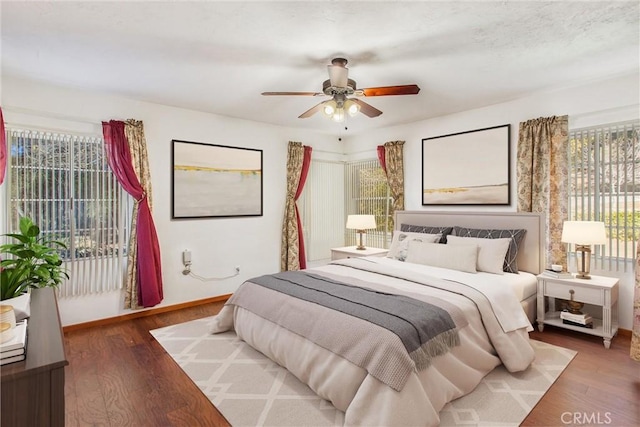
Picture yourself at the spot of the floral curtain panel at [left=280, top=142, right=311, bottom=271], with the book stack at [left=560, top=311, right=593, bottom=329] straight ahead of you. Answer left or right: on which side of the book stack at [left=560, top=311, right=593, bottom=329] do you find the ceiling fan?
right

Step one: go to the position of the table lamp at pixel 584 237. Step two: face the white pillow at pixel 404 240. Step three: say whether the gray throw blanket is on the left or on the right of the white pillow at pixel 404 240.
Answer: left

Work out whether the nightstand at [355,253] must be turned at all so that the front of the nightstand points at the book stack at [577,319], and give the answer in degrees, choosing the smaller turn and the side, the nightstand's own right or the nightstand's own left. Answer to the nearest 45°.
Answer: approximately 90° to the nightstand's own left

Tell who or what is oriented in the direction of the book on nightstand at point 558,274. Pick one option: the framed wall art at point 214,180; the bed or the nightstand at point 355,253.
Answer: the framed wall art

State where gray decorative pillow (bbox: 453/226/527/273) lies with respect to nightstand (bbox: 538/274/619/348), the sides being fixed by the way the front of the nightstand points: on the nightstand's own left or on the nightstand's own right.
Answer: on the nightstand's own right

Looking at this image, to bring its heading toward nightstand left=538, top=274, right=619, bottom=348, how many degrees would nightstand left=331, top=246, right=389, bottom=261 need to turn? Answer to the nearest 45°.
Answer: approximately 90° to its left

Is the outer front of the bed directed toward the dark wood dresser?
yes

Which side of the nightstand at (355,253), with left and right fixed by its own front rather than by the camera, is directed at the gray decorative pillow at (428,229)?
left
